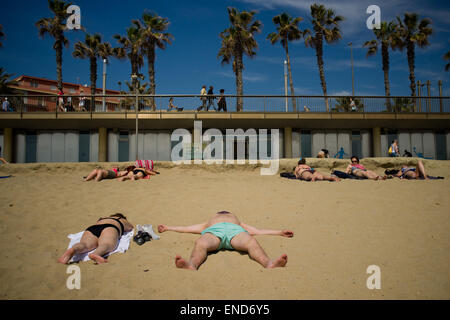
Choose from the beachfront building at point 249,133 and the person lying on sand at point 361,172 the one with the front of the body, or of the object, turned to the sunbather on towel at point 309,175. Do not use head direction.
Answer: the beachfront building

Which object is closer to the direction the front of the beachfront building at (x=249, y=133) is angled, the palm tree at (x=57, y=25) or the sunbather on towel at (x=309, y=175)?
the sunbather on towel

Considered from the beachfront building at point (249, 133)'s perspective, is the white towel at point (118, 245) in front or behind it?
in front

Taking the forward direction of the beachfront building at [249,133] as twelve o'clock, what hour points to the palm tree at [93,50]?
The palm tree is roughly at 4 o'clock from the beachfront building.

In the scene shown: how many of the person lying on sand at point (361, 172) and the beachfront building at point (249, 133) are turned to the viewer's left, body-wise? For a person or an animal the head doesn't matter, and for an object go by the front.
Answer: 0

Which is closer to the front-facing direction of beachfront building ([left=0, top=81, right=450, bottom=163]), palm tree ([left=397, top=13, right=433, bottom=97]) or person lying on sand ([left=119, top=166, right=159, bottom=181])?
the person lying on sand

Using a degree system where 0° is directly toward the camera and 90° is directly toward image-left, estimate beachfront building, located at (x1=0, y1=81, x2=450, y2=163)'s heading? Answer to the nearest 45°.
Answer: approximately 0°

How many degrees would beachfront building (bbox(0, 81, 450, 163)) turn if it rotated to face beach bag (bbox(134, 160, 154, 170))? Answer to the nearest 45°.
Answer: approximately 45° to its right

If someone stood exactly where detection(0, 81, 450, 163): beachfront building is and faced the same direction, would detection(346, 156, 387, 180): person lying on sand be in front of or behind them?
in front
